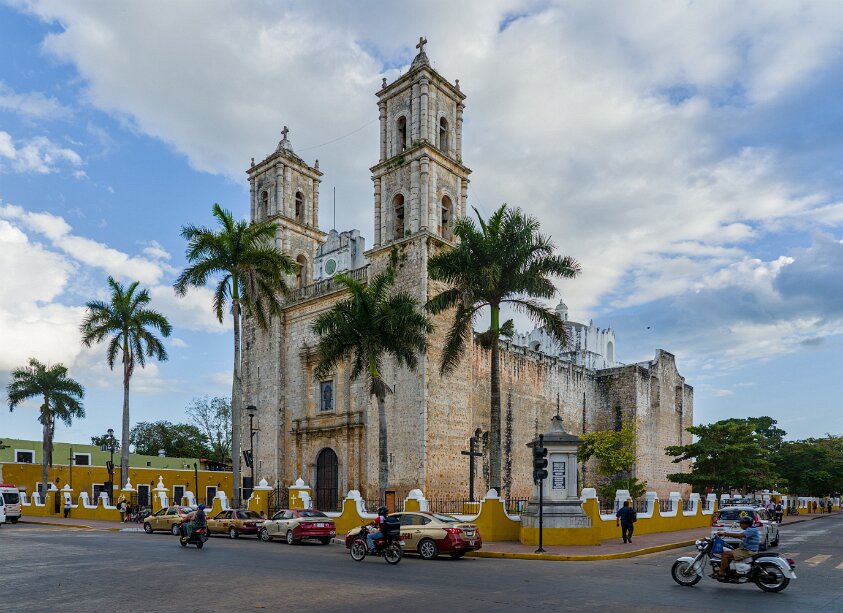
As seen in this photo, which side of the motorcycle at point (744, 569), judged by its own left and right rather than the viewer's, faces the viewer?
left

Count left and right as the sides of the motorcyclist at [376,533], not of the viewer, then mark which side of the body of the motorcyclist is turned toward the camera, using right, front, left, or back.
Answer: left

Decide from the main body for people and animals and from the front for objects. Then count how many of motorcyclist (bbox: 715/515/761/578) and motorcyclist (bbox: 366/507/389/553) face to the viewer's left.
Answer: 2
